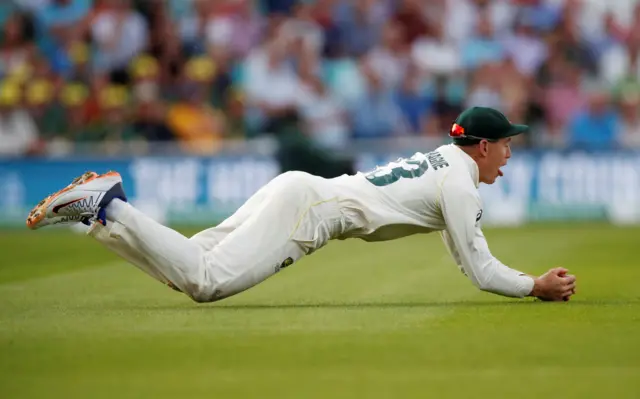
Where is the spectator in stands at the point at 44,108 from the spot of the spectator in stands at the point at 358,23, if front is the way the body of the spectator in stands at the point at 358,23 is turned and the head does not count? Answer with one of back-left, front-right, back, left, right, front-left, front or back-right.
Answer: right

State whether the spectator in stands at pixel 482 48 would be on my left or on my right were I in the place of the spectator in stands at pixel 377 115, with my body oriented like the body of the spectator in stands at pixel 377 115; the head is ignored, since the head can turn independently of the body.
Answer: on my left

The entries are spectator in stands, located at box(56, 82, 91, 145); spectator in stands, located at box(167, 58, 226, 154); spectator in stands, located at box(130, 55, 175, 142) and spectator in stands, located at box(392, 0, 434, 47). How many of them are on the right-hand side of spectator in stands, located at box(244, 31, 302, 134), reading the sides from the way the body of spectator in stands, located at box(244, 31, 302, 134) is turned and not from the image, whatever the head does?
3

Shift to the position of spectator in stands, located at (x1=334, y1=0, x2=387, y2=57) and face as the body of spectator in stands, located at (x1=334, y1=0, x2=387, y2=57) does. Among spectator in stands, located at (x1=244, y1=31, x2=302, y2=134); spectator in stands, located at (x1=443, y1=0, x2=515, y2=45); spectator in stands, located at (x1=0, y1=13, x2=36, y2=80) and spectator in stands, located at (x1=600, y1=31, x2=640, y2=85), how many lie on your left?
2

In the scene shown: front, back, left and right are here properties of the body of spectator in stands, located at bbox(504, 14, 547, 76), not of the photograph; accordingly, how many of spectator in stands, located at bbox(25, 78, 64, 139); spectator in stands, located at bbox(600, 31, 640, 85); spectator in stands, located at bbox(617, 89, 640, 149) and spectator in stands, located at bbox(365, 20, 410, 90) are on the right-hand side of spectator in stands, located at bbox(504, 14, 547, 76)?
2

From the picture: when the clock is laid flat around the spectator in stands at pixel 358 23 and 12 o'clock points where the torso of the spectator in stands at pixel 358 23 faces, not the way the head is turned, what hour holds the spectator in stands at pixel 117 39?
the spectator in stands at pixel 117 39 is roughly at 3 o'clock from the spectator in stands at pixel 358 23.

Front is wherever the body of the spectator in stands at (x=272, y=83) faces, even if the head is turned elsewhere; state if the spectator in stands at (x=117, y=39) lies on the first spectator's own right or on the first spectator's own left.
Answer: on the first spectator's own right

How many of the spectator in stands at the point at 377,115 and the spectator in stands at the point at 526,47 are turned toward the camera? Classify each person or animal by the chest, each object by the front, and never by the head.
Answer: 2

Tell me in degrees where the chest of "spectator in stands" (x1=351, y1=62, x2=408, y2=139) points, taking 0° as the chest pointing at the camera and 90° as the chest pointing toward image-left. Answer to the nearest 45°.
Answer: approximately 0°

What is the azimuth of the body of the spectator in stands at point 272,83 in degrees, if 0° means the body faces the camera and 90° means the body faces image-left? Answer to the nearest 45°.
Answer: approximately 0°

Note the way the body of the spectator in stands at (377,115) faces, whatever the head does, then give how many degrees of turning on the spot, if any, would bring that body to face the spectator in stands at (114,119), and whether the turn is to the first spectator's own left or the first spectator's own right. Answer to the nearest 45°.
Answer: approximately 90° to the first spectator's own right
